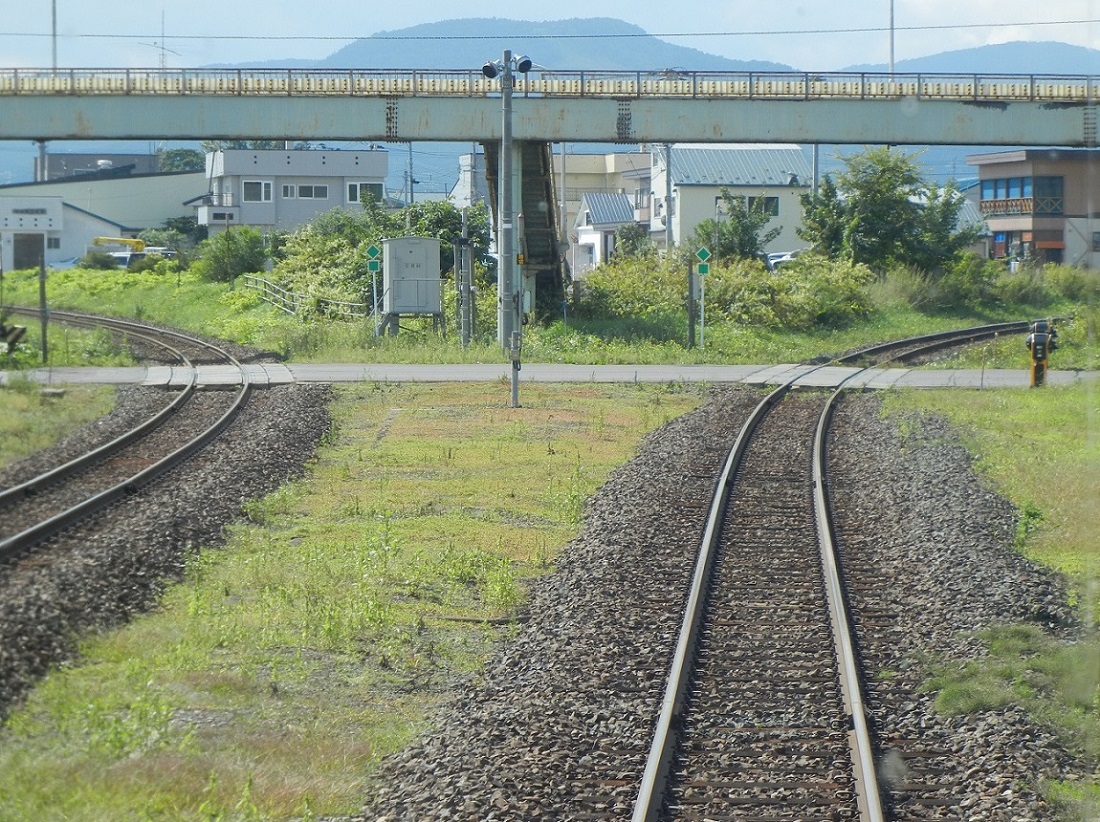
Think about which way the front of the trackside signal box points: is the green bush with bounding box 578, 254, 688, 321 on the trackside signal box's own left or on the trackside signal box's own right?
on the trackside signal box's own left

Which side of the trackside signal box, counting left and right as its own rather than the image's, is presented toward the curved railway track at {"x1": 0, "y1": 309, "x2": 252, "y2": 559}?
front

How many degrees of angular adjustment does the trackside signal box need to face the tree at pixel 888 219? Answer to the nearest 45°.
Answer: approximately 135° to its left

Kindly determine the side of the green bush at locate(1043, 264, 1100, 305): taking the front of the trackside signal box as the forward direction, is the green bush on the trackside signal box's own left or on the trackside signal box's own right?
on the trackside signal box's own left

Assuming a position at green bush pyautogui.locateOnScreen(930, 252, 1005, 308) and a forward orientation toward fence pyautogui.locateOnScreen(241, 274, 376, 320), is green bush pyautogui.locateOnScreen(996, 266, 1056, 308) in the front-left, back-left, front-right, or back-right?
back-right

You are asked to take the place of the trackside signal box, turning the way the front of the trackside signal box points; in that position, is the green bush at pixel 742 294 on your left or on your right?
on your left

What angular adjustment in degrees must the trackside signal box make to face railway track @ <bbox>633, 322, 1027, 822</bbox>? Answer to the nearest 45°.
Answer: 0° — it already faces it

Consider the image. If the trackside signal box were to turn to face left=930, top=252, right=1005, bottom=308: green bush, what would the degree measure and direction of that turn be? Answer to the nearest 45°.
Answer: approximately 135° to its left

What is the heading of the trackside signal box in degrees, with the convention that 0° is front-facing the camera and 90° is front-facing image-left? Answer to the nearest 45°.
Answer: approximately 0°

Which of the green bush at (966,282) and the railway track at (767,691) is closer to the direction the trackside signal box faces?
the railway track
